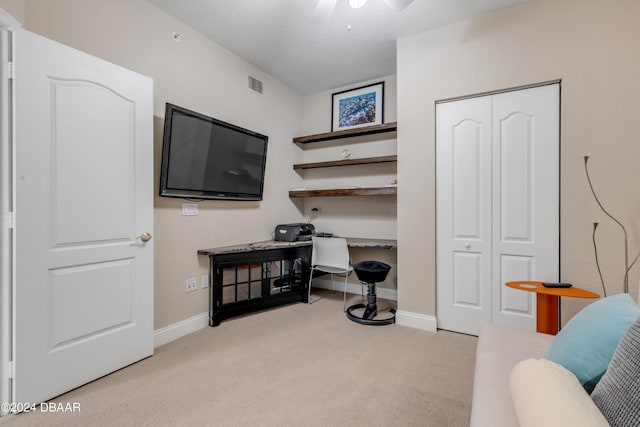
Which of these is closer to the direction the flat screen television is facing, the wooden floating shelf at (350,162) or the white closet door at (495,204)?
the white closet door

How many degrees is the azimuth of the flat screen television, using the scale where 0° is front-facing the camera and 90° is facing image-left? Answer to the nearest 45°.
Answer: approximately 315°

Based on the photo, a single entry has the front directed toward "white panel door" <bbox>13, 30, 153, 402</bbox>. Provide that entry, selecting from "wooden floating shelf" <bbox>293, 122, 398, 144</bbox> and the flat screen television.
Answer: the wooden floating shelf

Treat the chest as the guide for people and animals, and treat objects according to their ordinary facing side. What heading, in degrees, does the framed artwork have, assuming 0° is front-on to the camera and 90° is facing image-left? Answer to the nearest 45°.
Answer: approximately 45°

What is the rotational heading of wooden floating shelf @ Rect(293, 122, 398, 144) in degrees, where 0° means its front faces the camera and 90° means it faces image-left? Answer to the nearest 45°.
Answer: approximately 45°

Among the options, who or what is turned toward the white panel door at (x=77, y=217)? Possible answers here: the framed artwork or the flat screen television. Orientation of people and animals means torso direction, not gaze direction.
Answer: the framed artwork
